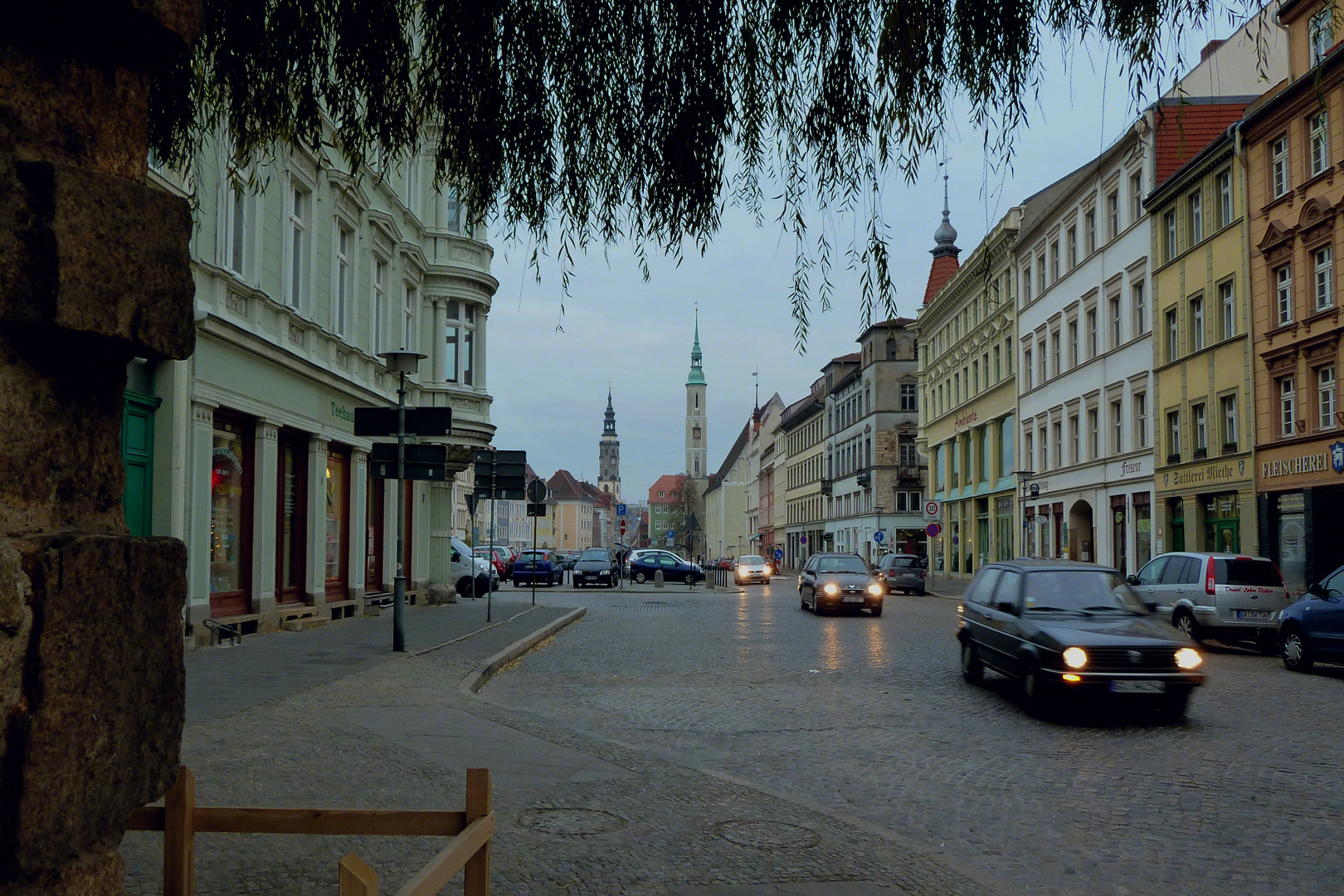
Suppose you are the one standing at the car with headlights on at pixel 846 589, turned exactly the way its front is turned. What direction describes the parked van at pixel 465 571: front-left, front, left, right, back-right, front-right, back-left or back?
back-right

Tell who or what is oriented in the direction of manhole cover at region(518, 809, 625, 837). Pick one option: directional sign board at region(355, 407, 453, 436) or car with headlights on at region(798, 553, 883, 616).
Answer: the car with headlights on

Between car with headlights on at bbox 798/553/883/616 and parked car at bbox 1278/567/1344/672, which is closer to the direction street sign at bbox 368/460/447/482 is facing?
the car with headlights on

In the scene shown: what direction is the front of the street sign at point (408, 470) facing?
away from the camera

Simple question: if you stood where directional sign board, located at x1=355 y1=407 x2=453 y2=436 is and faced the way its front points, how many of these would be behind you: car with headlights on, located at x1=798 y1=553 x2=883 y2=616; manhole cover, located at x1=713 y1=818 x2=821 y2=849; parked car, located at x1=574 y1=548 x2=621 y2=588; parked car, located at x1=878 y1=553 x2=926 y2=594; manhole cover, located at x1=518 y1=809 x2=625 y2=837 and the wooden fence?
3

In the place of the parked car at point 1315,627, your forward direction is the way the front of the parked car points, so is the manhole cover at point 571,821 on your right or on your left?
on your left

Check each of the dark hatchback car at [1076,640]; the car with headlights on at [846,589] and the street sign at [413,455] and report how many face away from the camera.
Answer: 1

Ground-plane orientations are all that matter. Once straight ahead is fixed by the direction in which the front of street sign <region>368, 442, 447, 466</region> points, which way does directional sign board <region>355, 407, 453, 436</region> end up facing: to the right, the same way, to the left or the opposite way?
the same way

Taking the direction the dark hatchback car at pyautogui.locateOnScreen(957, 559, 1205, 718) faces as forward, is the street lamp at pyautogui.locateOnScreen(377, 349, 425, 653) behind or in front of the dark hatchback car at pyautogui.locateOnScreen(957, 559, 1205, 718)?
behind

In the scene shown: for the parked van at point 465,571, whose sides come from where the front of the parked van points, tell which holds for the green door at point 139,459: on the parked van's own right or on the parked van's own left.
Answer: on the parked van's own right

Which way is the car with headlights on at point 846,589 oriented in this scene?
toward the camera

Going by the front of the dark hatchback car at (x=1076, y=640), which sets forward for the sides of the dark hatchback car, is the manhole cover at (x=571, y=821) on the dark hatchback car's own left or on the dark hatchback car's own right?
on the dark hatchback car's own right

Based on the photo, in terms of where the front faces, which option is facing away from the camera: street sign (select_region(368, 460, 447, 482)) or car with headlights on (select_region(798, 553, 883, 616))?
the street sign

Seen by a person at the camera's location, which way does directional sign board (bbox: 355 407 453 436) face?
facing away from the viewer

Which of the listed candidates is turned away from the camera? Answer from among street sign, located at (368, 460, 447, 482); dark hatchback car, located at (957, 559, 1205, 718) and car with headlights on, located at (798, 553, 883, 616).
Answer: the street sign

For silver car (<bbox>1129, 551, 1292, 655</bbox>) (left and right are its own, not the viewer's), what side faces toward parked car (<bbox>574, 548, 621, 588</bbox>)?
front

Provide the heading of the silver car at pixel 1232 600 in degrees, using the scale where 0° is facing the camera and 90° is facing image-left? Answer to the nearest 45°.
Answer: approximately 135°

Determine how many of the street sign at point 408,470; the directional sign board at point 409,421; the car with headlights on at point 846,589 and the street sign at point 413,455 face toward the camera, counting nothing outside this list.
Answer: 1

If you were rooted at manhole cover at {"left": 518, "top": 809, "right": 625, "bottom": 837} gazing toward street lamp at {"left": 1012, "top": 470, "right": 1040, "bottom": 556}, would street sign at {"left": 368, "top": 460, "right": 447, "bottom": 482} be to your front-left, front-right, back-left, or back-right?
front-left

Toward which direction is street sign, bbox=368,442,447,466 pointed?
away from the camera
